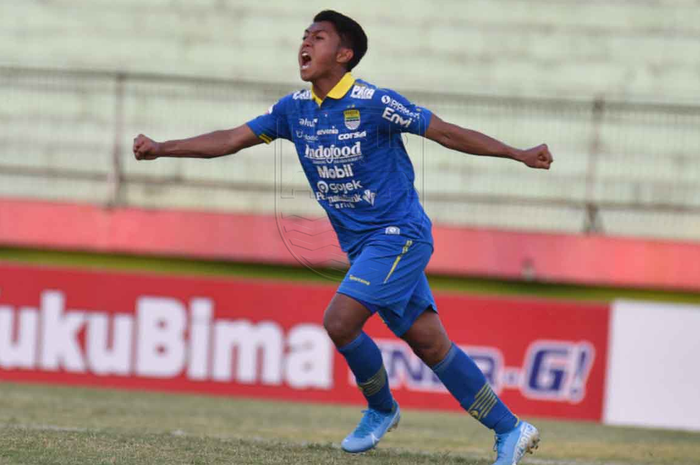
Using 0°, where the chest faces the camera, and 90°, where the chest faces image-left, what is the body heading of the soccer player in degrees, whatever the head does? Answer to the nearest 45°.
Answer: approximately 45°

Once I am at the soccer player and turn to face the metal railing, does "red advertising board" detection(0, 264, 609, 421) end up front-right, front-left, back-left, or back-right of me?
front-left

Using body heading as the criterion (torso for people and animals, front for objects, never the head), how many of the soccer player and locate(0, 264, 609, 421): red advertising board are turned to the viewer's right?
0

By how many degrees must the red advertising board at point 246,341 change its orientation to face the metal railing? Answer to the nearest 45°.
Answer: approximately 135° to its left

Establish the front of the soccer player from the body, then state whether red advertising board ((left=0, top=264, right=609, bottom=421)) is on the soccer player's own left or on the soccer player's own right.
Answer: on the soccer player's own right

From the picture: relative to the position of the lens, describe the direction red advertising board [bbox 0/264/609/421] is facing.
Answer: facing the viewer

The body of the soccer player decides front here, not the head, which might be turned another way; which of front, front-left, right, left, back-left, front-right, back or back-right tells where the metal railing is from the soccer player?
back-right
